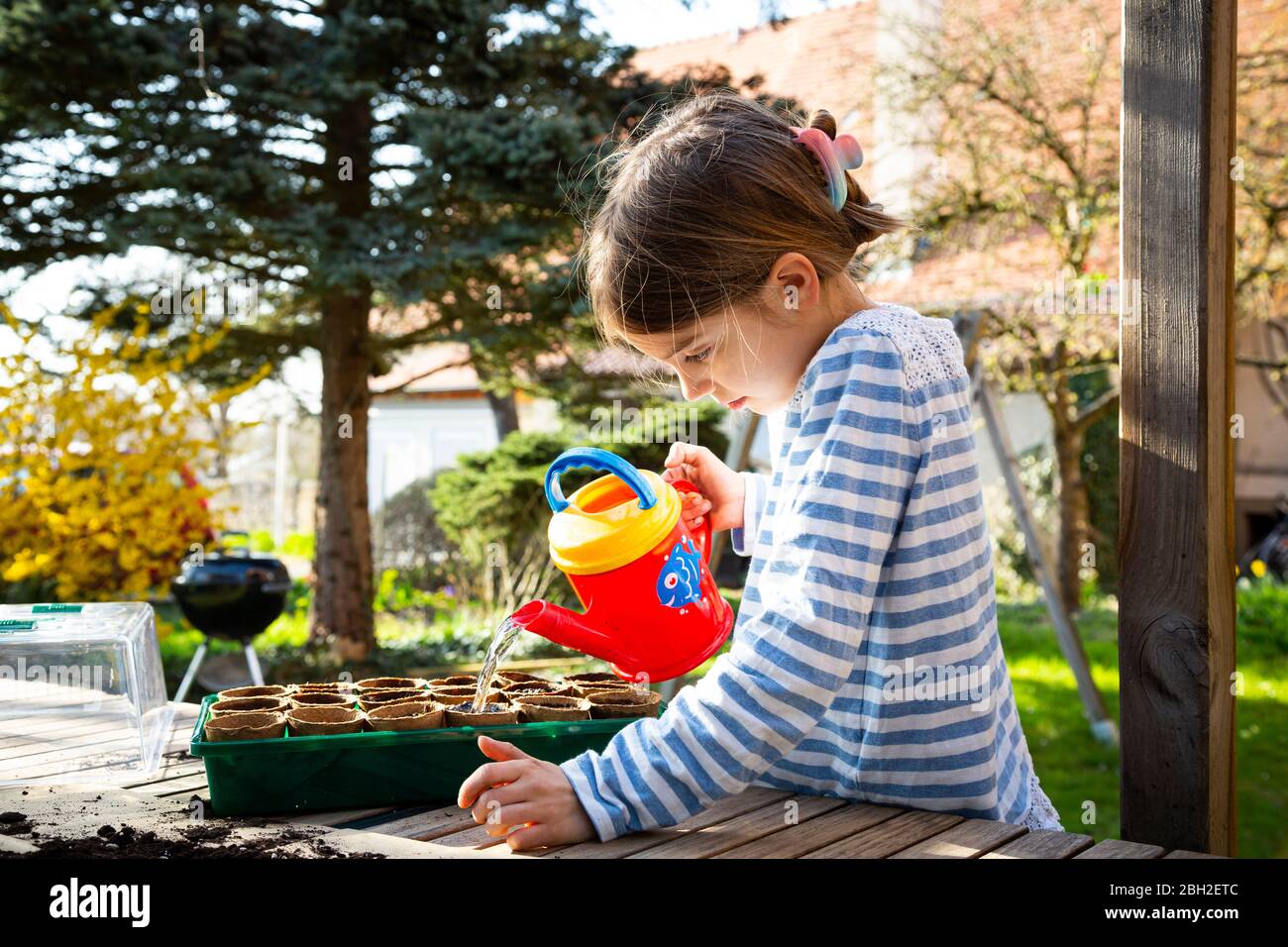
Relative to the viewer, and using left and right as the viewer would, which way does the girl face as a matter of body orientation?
facing to the left of the viewer

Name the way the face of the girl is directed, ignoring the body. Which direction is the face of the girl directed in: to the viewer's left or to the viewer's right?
to the viewer's left

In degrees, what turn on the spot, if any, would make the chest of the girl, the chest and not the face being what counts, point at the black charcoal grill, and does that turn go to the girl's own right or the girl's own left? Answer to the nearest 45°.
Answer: approximately 45° to the girl's own right

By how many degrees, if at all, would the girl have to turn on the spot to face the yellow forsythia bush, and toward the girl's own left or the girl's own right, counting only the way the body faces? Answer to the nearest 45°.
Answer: approximately 45° to the girl's own right

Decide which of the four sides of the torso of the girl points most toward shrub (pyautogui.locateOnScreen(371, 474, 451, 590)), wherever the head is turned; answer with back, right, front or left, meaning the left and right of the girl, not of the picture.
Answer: right

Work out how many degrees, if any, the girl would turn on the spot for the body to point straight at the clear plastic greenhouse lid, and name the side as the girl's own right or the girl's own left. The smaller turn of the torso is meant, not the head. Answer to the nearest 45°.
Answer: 0° — they already face it
